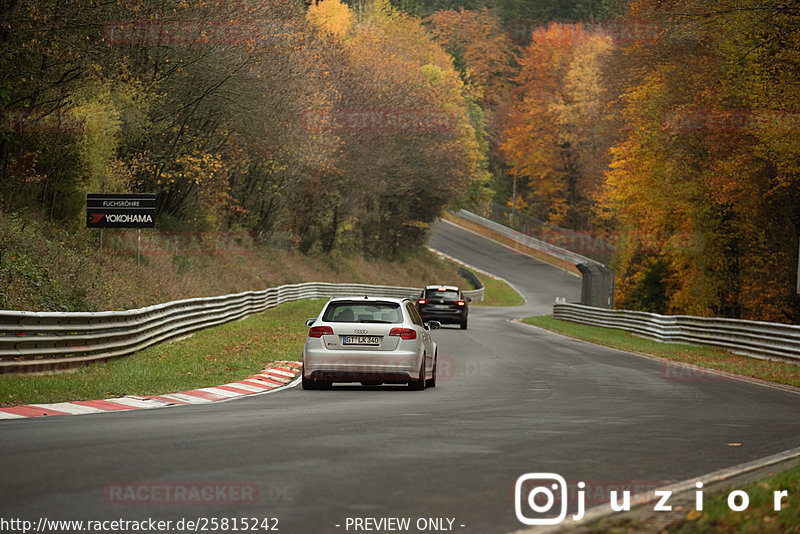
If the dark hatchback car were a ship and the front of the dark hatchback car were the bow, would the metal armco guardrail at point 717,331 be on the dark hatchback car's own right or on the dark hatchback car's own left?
on the dark hatchback car's own right

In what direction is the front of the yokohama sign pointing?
toward the camera

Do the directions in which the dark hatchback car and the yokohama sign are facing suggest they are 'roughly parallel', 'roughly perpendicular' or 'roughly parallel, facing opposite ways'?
roughly parallel, facing opposite ways

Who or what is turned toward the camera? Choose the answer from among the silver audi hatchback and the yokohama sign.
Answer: the yokohama sign

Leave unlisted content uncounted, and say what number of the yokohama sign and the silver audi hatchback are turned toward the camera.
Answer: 1

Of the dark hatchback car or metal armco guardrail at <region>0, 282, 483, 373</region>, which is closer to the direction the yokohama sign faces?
the metal armco guardrail

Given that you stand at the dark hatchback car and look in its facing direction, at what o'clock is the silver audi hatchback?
The silver audi hatchback is roughly at 6 o'clock from the dark hatchback car.

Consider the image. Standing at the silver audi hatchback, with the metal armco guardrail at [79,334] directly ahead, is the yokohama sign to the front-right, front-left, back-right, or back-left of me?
front-right

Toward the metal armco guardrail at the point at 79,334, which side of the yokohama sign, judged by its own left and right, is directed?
front

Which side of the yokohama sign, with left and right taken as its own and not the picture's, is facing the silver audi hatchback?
front

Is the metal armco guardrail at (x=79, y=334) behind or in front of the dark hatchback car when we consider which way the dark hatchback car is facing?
behind

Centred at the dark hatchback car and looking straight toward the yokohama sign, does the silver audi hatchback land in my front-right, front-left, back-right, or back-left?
front-left

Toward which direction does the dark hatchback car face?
away from the camera

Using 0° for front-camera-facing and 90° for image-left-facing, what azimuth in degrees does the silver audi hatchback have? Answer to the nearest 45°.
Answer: approximately 180°

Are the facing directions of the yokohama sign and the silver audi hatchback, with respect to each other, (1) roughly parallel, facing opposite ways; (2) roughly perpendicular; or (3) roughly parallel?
roughly parallel, facing opposite ways

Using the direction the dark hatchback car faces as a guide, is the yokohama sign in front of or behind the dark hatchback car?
behind

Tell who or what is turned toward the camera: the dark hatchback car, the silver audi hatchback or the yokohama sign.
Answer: the yokohama sign

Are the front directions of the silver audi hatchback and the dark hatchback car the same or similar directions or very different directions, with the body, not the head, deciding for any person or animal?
same or similar directions

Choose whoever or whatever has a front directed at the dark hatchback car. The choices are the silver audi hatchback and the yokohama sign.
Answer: the silver audi hatchback
